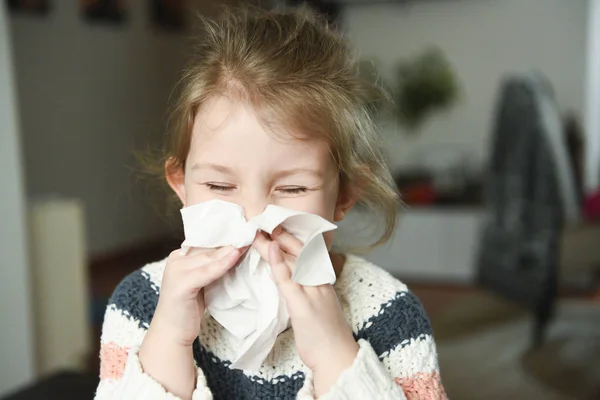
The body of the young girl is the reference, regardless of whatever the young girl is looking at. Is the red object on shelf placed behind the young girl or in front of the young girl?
behind

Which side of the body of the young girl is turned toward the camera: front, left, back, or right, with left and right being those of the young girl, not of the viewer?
front

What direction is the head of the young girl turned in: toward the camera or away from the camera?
toward the camera
